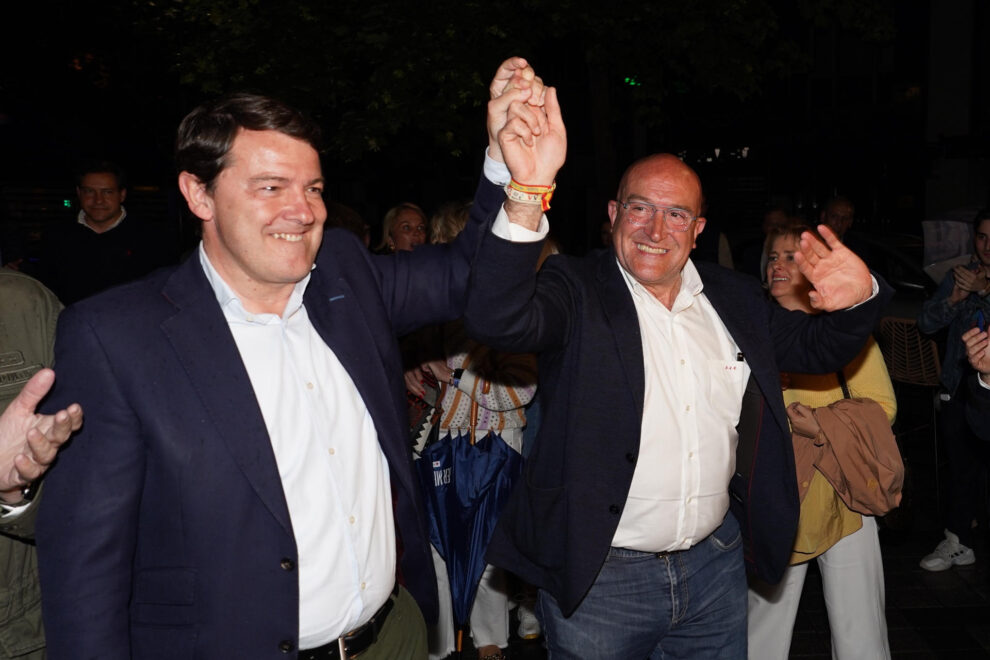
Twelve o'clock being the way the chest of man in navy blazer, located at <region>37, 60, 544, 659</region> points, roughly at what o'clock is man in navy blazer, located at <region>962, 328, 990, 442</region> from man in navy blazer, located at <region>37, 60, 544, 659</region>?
man in navy blazer, located at <region>962, 328, 990, 442</region> is roughly at 10 o'clock from man in navy blazer, located at <region>37, 60, 544, 659</region>.

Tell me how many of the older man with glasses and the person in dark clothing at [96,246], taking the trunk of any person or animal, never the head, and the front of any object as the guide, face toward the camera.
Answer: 2

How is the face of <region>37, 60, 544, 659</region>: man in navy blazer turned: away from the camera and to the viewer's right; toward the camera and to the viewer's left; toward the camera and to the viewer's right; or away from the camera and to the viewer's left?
toward the camera and to the viewer's right

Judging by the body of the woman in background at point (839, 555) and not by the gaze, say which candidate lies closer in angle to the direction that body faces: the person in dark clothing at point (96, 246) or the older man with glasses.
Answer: the older man with glasses
